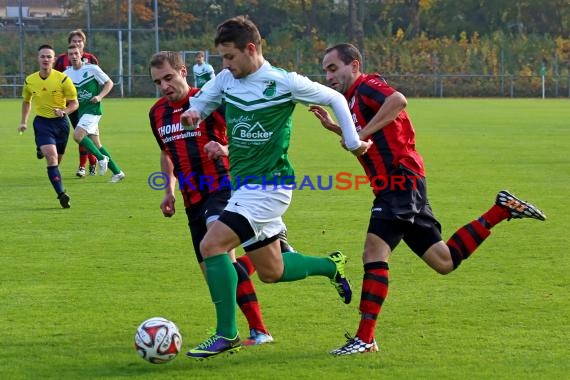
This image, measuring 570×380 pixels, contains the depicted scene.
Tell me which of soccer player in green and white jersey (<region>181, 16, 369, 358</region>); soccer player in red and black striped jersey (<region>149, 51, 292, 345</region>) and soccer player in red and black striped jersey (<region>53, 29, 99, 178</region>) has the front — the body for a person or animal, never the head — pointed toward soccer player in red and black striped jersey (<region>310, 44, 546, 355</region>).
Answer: soccer player in red and black striped jersey (<region>53, 29, 99, 178</region>)

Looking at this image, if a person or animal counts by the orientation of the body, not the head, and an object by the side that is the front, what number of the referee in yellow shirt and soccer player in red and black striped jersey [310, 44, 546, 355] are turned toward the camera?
1

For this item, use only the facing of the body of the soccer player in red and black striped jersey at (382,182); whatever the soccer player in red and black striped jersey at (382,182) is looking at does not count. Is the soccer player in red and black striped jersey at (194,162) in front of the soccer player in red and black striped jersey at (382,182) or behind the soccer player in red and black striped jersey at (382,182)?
in front

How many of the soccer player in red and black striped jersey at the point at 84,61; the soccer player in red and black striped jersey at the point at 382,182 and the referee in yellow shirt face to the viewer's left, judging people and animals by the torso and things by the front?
1

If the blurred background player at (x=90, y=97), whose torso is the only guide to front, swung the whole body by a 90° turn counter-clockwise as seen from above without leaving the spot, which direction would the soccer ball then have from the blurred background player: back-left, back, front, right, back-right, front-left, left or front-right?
front-right

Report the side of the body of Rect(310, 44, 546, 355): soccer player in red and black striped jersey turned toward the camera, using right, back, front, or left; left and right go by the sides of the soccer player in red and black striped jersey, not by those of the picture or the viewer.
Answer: left

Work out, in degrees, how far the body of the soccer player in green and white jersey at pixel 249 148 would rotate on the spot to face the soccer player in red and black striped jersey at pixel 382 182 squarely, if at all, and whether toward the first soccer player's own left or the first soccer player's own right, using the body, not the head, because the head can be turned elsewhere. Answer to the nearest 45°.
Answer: approximately 180°

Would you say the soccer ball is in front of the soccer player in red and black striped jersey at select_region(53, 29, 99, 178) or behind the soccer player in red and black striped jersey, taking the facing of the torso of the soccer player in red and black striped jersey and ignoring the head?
in front
